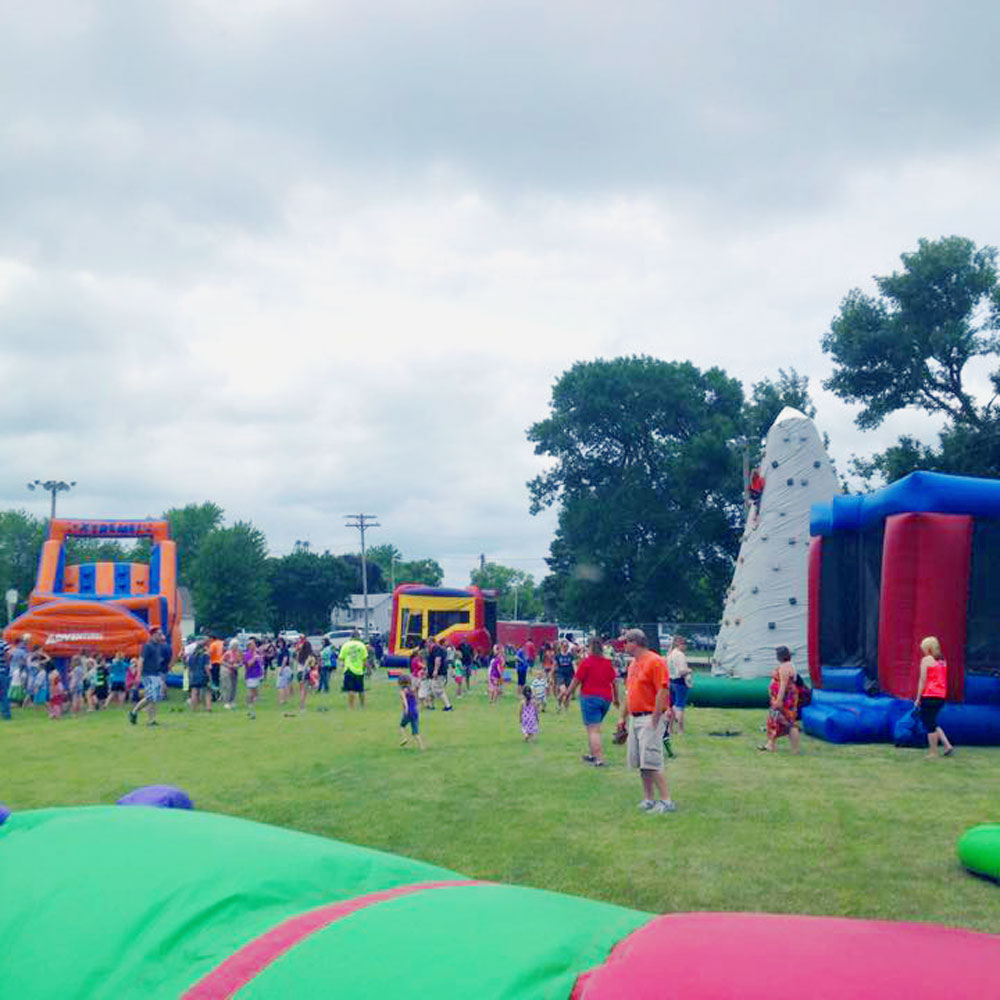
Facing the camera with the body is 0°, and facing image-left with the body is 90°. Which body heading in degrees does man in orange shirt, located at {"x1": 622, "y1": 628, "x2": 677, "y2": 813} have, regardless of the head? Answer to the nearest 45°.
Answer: approximately 45°

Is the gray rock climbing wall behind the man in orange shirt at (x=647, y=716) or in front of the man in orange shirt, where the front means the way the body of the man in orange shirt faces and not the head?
behind

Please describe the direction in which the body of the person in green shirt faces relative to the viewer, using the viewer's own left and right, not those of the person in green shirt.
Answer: facing away from the viewer

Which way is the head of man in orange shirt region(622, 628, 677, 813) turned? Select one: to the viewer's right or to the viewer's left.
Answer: to the viewer's left

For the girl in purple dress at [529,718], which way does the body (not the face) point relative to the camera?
away from the camera

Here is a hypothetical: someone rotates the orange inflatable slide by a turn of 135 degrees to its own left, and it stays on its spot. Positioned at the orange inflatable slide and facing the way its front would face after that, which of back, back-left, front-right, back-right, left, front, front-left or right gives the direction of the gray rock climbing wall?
right

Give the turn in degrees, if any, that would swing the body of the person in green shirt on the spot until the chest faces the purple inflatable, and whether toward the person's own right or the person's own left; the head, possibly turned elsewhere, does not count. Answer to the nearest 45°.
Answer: approximately 180°
